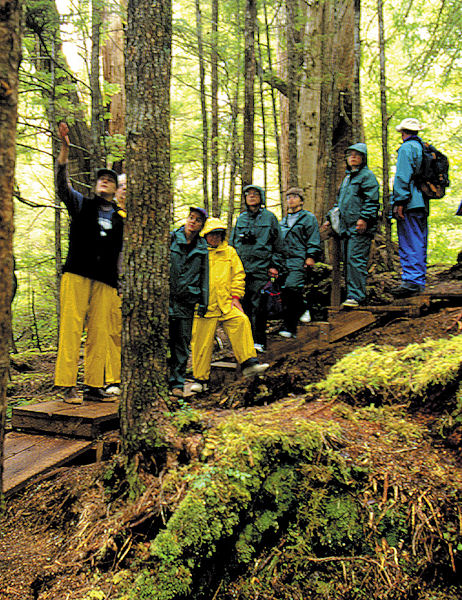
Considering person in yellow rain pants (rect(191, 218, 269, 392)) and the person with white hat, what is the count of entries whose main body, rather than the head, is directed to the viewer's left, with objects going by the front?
1

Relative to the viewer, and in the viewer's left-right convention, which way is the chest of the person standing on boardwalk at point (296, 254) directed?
facing the viewer and to the left of the viewer

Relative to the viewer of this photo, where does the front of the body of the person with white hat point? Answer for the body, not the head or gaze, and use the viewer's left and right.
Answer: facing to the left of the viewer

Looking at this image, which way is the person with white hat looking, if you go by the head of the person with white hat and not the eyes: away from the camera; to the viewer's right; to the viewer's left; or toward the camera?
to the viewer's left

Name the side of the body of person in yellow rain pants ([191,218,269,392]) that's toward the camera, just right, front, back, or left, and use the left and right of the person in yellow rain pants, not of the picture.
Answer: front

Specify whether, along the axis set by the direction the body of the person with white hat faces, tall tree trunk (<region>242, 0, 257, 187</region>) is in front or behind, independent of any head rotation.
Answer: in front

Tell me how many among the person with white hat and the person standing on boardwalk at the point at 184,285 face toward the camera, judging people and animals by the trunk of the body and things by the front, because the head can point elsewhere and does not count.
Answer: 1

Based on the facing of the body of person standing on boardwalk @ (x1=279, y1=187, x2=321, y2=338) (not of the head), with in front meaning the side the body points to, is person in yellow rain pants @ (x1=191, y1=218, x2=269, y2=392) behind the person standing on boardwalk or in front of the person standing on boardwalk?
in front

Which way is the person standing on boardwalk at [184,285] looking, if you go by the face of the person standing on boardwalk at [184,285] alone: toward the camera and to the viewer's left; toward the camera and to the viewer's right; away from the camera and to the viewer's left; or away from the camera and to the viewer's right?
toward the camera and to the viewer's left

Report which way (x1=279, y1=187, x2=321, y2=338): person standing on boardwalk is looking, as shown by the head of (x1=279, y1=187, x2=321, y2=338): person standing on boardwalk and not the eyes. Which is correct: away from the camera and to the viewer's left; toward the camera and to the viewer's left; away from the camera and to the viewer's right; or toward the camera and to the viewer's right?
toward the camera and to the viewer's left

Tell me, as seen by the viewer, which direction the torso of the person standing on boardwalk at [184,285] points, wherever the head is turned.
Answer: toward the camera

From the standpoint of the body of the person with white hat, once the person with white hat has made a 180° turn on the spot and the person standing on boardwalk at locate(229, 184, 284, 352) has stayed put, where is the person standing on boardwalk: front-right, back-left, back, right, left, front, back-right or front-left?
back-right

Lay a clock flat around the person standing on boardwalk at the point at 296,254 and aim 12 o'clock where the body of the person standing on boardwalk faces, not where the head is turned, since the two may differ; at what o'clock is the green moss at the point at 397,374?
The green moss is roughly at 10 o'clock from the person standing on boardwalk.

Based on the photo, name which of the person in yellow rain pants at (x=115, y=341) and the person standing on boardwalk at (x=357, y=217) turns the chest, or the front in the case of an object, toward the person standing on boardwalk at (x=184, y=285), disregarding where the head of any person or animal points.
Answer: the person standing on boardwalk at (x=357, y=217)
